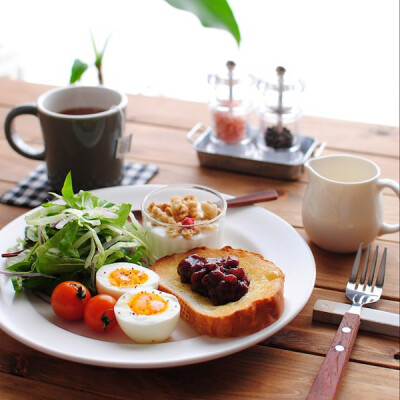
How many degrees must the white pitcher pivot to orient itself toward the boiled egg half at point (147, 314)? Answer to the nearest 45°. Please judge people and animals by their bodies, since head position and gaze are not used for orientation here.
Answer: approximately 45° to its left

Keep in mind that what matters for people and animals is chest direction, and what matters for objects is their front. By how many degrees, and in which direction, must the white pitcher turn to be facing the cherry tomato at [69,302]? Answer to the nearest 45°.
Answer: approximately 45° to its left

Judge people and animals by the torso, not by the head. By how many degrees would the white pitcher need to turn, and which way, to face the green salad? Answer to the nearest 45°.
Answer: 0° — it already faces it

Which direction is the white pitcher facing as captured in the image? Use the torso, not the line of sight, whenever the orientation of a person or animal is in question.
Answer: to the viewer's left

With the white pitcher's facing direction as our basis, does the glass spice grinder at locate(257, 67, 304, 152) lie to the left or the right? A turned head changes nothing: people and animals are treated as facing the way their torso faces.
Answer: on its right

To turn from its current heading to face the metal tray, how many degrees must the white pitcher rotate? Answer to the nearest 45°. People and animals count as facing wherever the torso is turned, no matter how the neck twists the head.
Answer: approximately 45° to its right

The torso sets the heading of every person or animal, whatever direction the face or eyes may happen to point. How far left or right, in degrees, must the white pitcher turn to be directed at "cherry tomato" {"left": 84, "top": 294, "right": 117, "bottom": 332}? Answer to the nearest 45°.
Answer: approximately 45° to its left
